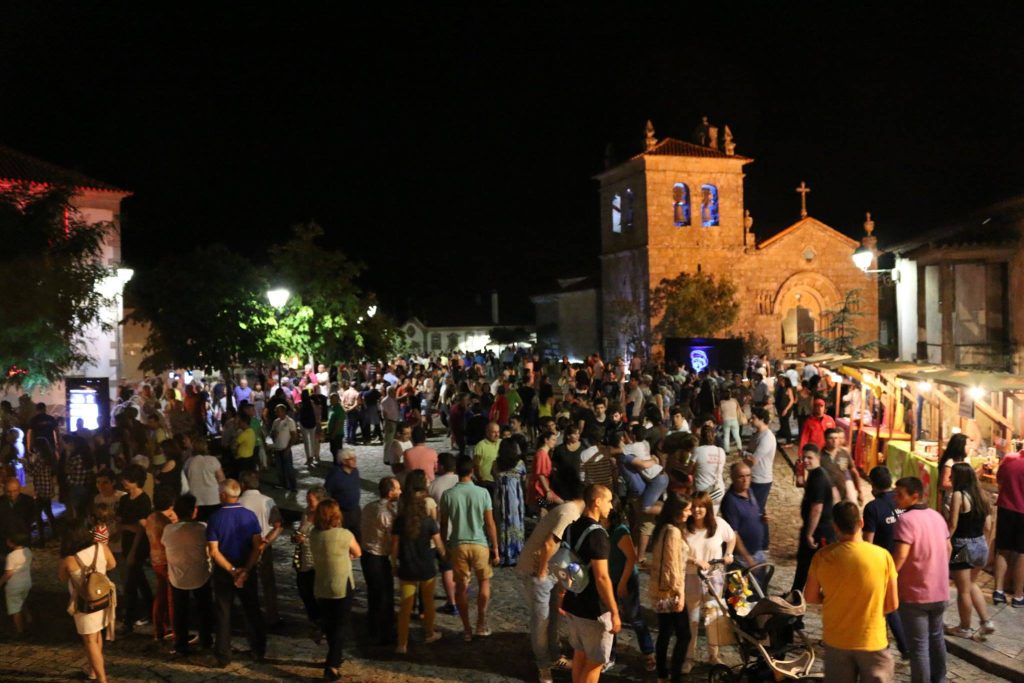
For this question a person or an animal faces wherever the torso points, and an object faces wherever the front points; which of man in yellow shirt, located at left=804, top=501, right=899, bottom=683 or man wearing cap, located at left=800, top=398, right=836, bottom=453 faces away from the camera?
the man in yellow shirt

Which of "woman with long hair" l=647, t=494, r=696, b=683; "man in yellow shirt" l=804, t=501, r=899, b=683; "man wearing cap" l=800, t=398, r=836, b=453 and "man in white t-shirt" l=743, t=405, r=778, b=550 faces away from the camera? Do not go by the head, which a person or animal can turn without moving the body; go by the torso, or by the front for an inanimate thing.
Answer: the man in yellow shirt

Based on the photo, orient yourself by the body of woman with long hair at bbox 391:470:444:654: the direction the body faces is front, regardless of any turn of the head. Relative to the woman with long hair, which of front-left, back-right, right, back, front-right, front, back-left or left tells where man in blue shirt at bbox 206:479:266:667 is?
left

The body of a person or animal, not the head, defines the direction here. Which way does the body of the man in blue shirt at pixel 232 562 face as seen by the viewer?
away from the camera

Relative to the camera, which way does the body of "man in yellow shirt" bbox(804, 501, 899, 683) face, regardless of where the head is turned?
away from the camera

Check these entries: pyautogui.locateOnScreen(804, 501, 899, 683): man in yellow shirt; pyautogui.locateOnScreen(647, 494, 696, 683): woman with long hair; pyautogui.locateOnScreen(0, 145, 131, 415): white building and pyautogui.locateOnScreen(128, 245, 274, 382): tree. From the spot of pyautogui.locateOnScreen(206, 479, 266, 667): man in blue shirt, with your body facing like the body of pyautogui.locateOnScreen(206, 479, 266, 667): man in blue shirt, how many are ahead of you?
2

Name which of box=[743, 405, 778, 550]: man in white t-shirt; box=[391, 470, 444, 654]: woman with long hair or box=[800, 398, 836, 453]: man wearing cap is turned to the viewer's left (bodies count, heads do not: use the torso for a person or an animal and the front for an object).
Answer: the man in white t-shirt

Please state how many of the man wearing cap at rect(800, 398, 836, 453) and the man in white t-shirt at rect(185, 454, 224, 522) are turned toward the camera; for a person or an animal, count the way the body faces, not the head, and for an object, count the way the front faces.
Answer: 1
